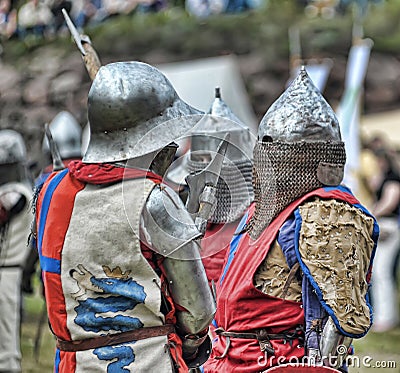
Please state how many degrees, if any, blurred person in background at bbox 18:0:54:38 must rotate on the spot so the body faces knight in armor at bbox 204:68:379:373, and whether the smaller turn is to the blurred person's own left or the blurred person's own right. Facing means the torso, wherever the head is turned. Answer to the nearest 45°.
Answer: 0° — they already face them

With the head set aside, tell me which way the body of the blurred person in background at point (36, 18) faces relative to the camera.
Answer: toward the camera

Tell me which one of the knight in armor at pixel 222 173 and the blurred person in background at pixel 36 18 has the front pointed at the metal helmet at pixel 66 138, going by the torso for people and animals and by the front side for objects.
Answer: the blurred person in background

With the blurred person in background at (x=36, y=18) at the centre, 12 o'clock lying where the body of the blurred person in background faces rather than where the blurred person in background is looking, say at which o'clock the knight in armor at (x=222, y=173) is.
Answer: The knight in armor is roughly at 12 o'clock from the blurred person in background.

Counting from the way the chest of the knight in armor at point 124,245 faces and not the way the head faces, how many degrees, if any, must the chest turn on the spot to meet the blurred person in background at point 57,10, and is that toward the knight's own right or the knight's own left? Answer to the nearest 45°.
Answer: approximately 45° to the knight's own left

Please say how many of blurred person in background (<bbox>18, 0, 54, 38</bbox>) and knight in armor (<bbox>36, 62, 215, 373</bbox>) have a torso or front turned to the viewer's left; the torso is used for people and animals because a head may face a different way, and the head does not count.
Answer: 0

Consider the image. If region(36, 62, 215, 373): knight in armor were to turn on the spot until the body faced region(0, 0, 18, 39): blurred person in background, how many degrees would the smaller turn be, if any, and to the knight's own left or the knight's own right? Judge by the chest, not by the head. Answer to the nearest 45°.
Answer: approximately 45° to the knight's own left

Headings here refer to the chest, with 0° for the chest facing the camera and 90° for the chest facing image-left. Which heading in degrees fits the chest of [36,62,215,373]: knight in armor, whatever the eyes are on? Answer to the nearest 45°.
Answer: approximately 225°
